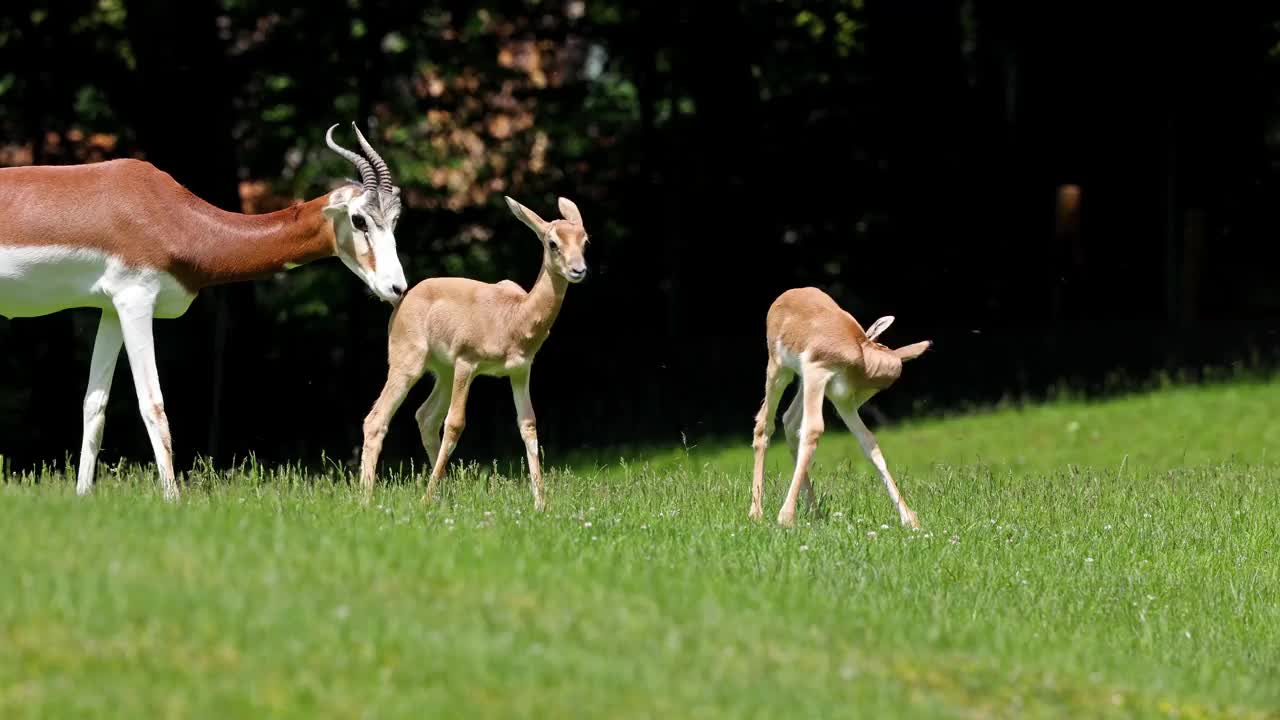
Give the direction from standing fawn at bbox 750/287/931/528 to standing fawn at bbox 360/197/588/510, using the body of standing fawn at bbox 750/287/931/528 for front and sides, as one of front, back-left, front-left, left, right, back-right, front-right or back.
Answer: back-right

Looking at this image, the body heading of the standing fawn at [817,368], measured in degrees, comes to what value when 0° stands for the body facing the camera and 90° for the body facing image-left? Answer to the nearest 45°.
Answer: approximately 315°
